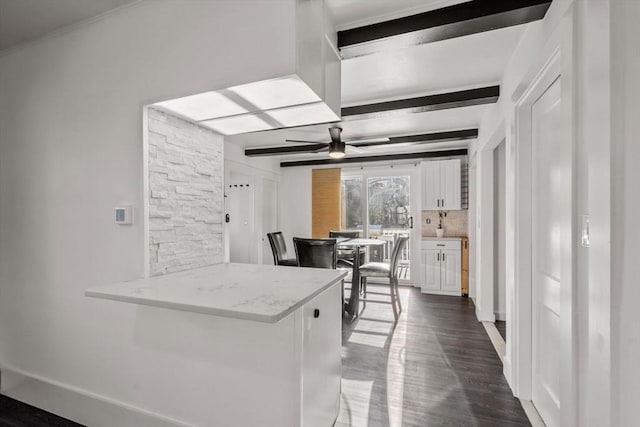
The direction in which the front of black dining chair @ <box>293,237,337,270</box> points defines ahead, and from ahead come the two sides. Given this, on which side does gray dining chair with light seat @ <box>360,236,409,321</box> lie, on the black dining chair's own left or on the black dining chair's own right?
on the black dining chair's own right

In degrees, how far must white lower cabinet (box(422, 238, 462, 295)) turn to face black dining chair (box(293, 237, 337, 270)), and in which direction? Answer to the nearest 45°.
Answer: approximately 45° to its right

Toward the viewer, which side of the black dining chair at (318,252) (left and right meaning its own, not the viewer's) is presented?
back

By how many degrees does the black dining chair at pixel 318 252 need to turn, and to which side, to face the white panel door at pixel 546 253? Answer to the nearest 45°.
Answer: approximately 135° to its right

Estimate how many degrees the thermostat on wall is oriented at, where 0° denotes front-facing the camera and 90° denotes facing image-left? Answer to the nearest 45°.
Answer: approximately 45°

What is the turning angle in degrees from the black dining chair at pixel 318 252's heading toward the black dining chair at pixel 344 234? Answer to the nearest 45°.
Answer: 0° — it already faces it

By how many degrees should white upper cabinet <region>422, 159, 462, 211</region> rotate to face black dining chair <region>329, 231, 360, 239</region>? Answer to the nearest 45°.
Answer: approximately 90° to its right
